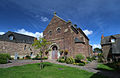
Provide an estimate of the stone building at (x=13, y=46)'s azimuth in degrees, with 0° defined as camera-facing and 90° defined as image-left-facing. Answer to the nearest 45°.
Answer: approximately 315°

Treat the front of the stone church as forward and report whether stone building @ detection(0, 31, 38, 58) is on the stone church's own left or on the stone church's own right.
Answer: on the stone church's own right

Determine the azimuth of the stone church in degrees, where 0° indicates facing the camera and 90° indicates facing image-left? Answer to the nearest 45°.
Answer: approximately 45°
